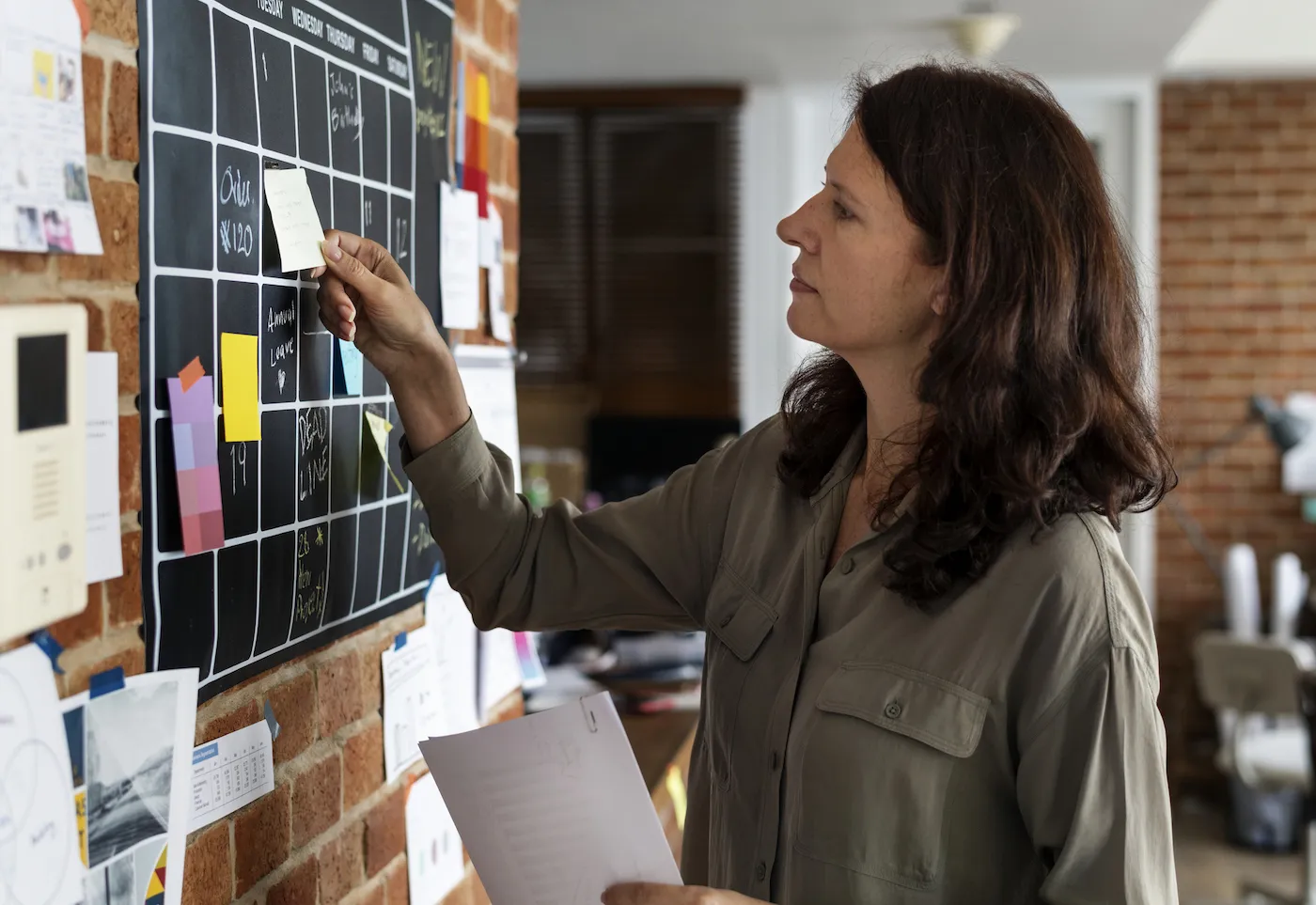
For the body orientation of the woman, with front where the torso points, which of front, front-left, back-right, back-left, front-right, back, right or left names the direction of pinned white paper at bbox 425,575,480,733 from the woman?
right

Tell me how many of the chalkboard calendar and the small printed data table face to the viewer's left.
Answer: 0

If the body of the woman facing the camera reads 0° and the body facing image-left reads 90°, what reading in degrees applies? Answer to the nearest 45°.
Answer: approximately 45°

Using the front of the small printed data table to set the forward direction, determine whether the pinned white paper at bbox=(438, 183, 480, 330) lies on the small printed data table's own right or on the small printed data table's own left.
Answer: on the small printed data table's own left

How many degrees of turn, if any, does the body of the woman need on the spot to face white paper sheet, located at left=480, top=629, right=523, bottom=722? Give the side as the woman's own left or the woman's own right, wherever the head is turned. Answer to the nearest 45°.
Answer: approximately 90° to the woman's own right

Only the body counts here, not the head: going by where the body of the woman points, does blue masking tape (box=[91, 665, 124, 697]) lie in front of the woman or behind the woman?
in front

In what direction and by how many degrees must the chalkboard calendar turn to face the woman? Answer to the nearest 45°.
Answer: approximately 45° to its left

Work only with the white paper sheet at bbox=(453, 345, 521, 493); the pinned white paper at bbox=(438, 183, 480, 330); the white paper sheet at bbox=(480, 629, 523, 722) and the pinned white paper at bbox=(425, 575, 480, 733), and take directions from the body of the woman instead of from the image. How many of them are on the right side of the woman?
4

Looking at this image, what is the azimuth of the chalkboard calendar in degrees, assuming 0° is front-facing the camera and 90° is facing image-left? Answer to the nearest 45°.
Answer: approximately 315°

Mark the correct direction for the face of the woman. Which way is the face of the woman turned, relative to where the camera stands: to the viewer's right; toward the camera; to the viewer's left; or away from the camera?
to the viewer's left
